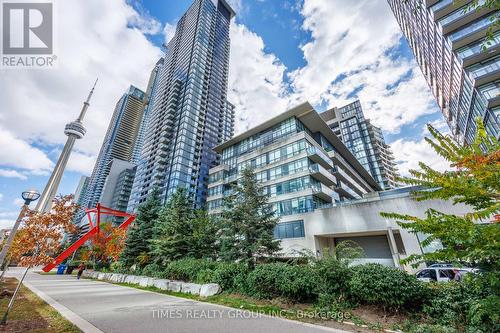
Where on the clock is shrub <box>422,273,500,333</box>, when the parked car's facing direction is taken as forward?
The shrub is roughly at 9 o'clock from the parked car.

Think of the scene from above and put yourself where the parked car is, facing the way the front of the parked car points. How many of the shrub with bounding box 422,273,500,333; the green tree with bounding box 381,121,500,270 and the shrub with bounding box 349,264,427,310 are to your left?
3

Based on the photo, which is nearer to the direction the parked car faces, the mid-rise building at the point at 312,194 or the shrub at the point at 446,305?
the mid-rise building

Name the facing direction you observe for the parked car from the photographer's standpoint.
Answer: facing to the left of the viewer

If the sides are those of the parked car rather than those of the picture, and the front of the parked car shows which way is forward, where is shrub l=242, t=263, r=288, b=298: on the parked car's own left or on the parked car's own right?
on the parked car's own left

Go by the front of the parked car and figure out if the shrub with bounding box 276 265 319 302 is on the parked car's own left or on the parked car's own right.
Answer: on the parked car's own left

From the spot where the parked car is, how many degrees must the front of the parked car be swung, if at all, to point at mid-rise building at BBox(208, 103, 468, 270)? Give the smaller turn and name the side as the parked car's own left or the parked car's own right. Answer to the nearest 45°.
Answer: approximately 45° to the parked car's own right

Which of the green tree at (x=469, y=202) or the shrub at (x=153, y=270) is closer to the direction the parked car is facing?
the shrub

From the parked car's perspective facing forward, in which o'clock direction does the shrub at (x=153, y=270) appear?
The shrub is roughly at 11 o'clock from the parked car.

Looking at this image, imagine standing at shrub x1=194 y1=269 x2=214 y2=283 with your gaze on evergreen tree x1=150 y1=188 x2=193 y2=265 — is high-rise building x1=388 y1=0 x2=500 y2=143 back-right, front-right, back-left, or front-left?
back-right

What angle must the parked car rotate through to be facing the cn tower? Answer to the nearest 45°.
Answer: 0° — it already faces it

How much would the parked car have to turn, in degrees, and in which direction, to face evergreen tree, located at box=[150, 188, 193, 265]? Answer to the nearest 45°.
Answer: approximately 45° to its left

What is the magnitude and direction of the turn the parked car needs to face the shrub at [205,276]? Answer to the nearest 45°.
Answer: approximately 45° to its left

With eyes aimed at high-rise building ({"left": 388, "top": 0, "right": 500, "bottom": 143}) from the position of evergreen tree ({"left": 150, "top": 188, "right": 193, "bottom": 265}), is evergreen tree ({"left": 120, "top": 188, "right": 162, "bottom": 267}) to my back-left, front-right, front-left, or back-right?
back-left

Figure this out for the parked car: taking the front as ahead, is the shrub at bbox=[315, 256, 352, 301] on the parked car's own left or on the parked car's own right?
on the parked car's own left

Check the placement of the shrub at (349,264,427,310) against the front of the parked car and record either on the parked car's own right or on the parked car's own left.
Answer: on the parked car's own left
